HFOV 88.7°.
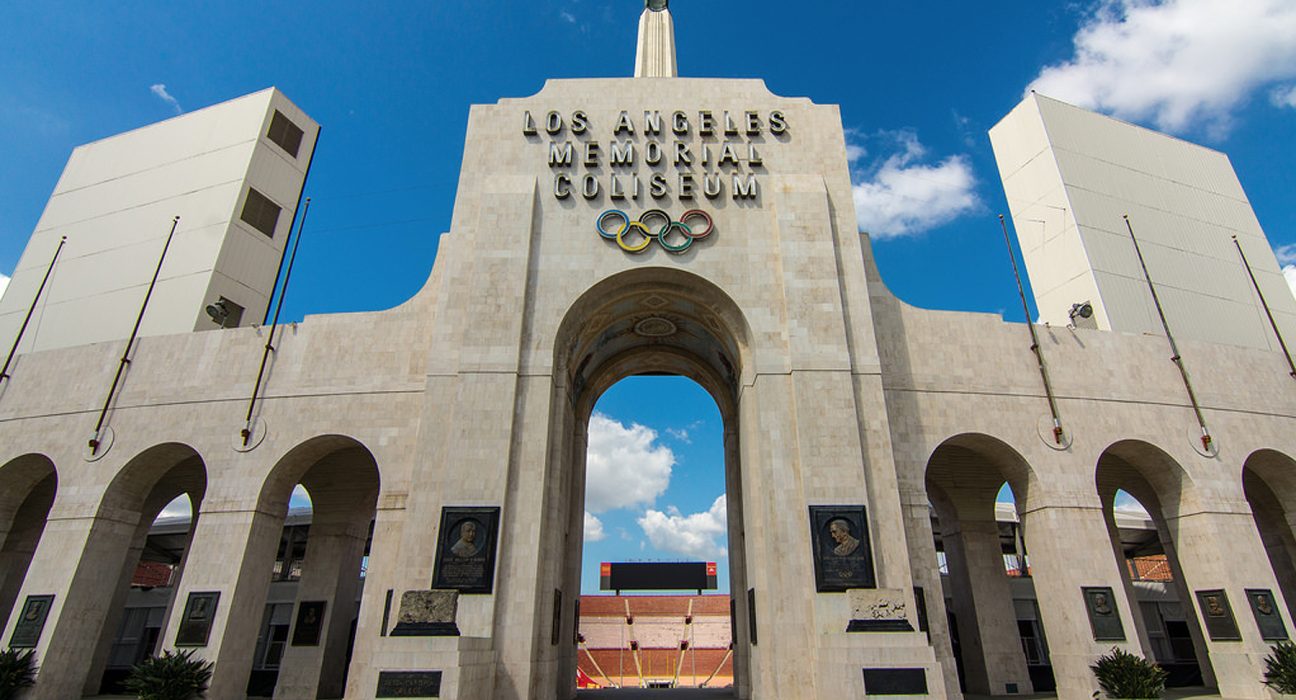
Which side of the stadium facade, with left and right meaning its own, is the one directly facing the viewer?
front
